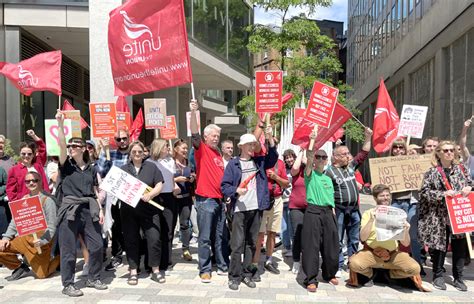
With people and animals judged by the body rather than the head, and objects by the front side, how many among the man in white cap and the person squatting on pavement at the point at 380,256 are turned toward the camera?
2

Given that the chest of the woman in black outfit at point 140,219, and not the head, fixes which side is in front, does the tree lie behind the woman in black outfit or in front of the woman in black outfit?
behind

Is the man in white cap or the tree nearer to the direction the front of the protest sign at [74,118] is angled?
the man in white cap

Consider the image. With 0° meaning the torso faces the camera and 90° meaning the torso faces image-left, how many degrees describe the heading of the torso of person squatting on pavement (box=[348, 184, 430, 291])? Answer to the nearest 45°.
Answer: approximately 0°

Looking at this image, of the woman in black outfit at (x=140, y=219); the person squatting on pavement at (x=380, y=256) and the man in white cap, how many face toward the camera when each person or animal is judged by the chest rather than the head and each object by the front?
3

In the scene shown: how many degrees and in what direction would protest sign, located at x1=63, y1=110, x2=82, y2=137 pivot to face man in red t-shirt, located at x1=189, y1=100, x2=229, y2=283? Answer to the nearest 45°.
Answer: approximately 45° to its left

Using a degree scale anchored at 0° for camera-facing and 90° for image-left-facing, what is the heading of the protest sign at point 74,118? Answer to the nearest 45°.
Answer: approximately 0°

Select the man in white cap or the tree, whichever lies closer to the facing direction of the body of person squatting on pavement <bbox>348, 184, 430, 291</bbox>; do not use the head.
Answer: the man in white cap

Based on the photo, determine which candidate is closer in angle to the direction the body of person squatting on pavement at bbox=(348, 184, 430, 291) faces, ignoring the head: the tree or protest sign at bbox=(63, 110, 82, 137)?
the protest sign
